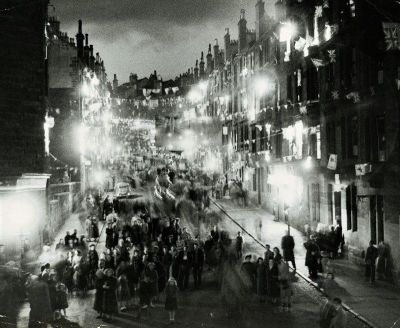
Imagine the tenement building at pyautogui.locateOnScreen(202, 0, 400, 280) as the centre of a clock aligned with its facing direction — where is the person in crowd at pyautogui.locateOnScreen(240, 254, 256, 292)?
The person in crowd is roughly at 11 o'clock from the tenement building.

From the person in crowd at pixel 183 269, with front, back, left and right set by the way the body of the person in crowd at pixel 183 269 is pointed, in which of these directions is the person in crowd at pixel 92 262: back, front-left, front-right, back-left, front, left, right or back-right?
right

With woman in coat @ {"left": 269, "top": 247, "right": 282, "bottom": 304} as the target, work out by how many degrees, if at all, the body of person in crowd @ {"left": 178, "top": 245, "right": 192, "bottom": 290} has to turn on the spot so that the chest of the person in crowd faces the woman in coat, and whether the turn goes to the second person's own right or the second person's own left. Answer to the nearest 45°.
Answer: approximately 45° to the second person's own left

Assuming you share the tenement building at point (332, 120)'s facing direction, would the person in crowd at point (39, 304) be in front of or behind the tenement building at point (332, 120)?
in front

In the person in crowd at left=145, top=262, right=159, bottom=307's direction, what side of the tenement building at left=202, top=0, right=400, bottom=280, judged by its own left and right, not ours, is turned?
front

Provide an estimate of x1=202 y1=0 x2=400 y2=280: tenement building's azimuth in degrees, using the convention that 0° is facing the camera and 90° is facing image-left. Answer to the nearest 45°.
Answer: approximately 45°

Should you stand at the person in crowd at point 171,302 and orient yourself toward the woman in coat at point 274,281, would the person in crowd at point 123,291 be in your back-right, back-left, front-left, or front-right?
back-left

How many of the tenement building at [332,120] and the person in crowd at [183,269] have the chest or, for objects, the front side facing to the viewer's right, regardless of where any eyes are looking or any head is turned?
0

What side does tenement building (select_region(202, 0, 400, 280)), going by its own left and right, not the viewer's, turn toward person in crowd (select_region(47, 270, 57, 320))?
front

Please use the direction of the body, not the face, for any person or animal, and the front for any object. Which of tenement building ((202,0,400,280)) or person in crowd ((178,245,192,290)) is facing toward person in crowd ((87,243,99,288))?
the tenement building

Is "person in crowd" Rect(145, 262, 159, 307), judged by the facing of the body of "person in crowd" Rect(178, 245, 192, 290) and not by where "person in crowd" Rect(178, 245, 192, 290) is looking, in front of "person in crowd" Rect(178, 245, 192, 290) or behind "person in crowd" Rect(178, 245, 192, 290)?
in front

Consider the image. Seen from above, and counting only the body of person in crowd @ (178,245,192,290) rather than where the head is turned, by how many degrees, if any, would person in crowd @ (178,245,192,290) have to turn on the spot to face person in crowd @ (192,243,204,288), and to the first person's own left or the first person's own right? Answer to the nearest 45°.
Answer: approximately 135° to the first person's own left

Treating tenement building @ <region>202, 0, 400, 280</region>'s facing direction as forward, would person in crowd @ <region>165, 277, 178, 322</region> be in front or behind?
in front

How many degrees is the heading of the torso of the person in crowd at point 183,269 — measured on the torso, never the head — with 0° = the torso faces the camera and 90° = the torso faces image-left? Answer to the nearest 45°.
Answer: approximately 0°

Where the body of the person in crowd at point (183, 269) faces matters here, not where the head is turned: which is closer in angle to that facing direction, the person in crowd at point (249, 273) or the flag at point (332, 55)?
the person in crowd

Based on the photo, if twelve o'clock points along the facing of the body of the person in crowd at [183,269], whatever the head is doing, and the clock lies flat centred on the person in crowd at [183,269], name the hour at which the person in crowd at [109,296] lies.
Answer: the person in crowd at [109,296] is roughly at 1 o'clock from the person in crowd at [183,269].

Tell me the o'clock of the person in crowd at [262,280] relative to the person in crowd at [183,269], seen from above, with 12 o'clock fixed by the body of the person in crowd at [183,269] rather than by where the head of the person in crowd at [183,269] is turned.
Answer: the person in crowd at [262,280] is roughly at 10 o'clock from the person in crowd at [183,269].
